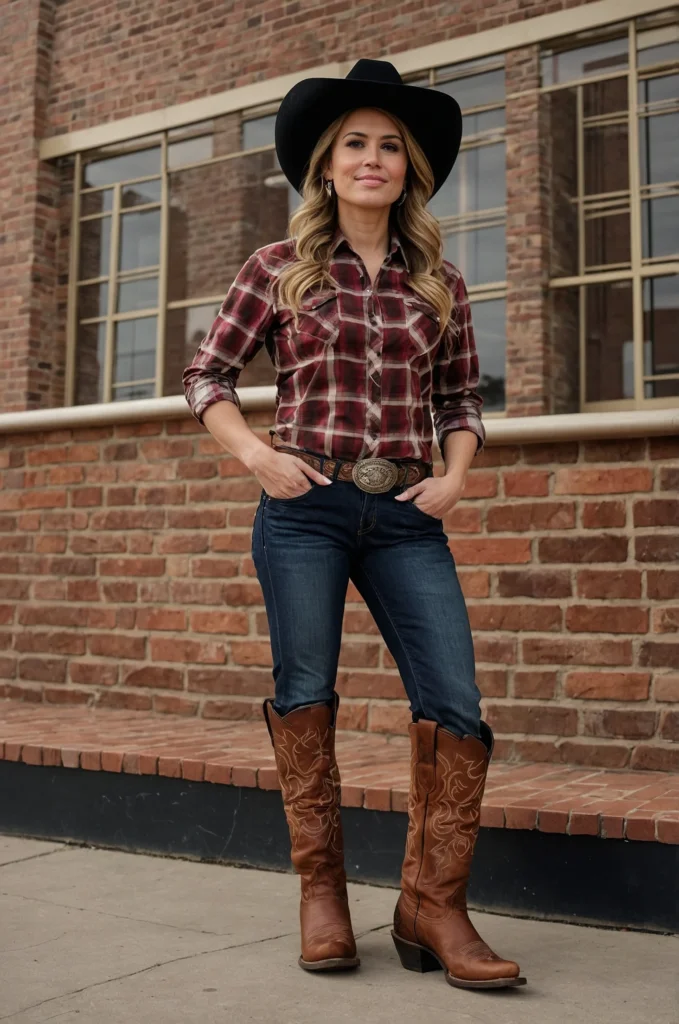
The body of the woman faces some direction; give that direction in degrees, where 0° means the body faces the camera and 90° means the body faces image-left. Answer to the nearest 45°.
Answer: approximately 0°
